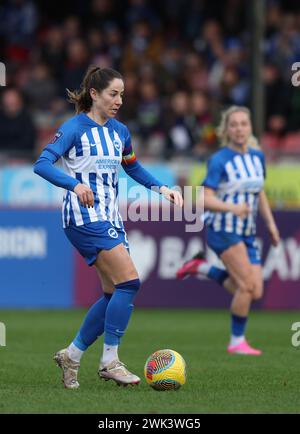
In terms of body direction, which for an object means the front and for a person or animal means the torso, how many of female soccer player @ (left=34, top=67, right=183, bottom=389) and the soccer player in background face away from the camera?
0

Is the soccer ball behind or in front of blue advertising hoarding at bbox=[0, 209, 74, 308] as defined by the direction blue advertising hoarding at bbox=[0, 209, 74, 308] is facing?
in front

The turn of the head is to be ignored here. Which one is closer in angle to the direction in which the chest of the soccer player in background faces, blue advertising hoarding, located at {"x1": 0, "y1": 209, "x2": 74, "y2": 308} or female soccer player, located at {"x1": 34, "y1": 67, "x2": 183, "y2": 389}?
the female soccer player

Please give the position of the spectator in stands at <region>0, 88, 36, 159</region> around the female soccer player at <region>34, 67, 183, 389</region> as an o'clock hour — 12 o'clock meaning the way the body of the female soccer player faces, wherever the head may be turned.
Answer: The spectator in stands is roughly at 7 o'clock from the female soccer player.

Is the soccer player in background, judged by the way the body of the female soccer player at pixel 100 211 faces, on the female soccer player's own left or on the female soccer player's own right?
on the female soccer player's own left

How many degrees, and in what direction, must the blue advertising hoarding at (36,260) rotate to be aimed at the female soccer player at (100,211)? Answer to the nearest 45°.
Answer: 0° — it already faces them
